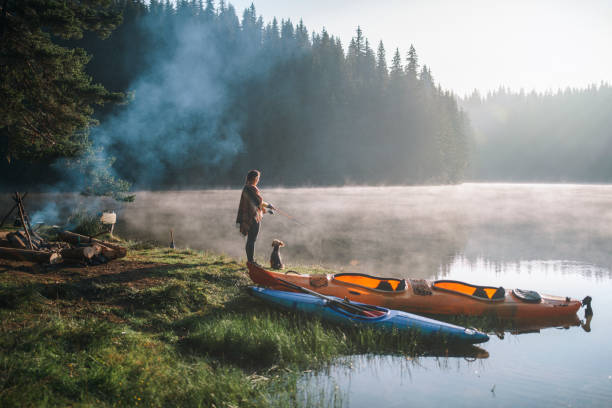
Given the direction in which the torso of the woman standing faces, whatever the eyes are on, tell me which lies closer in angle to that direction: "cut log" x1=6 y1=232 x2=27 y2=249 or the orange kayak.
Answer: the orange kayak

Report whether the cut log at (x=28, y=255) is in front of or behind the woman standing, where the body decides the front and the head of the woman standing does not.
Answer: behind

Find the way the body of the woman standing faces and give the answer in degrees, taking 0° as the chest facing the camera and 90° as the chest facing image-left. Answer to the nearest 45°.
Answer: approximately 270°

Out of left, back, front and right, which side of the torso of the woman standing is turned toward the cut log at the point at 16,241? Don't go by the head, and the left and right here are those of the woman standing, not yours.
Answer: back

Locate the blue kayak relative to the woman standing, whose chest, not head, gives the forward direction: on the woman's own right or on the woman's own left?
on the woman's own right

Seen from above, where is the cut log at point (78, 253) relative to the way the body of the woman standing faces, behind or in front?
behind
